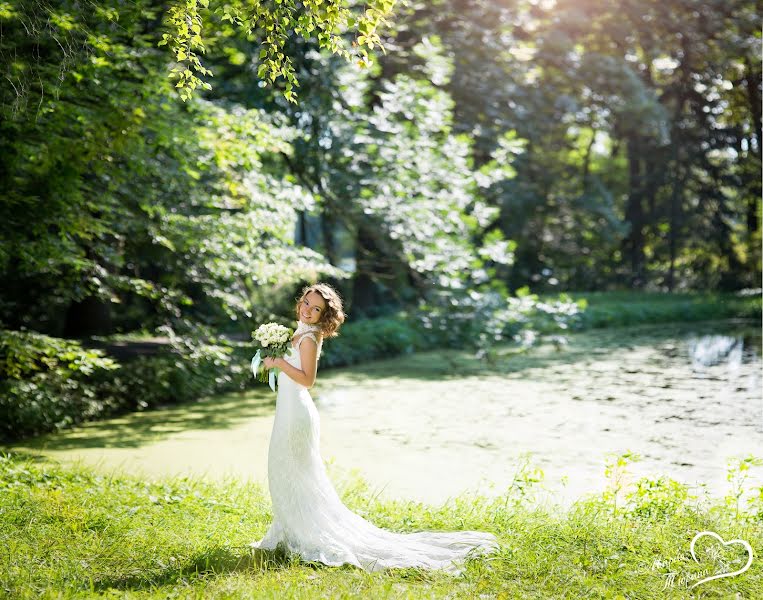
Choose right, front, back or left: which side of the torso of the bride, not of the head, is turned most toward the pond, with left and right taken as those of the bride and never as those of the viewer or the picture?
right

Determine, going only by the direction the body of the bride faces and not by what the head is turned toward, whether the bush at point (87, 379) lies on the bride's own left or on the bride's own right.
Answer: on the bride's own right

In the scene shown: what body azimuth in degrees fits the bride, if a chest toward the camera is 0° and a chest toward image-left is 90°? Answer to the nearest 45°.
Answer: approximately 90°
